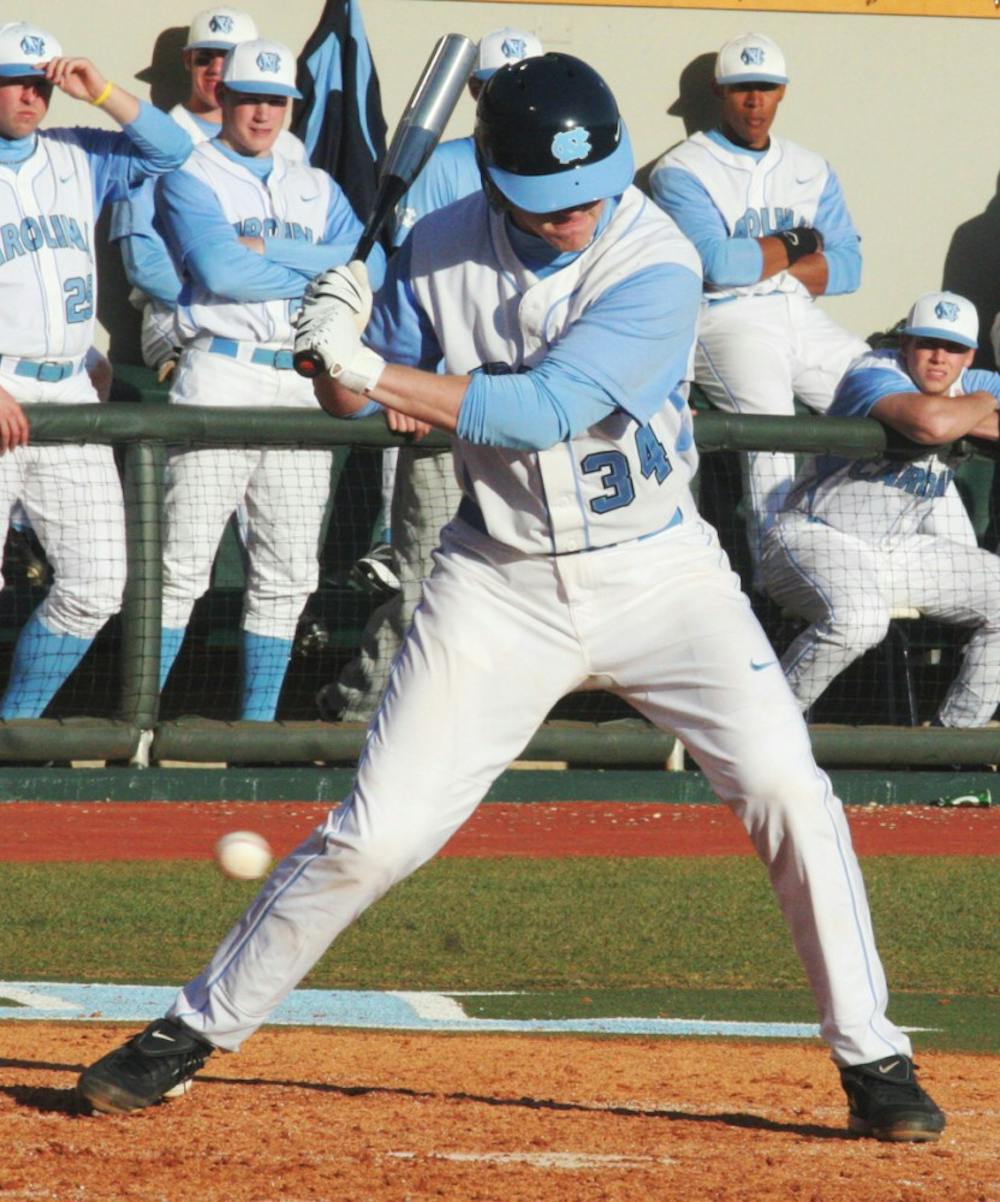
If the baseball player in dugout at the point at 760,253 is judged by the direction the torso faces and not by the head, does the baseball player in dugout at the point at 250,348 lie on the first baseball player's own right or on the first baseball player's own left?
on the first baseball player's own right

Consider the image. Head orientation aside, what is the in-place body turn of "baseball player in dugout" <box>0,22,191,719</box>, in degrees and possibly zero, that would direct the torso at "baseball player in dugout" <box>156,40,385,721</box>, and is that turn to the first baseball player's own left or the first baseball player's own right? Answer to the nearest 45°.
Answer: approximately 90° to the first baseball player's own left

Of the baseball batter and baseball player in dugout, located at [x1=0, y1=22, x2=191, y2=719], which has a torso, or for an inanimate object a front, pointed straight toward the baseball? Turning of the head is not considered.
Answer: the baseball player in dugout

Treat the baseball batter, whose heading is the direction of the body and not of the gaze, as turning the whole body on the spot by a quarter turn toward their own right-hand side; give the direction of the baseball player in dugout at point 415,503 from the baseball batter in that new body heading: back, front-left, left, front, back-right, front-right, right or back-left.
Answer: right

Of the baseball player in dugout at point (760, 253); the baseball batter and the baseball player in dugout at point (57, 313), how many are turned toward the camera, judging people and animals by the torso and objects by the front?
3

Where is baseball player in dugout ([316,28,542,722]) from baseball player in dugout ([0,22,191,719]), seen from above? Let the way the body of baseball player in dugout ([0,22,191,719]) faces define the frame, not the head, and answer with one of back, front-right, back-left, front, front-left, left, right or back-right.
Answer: left

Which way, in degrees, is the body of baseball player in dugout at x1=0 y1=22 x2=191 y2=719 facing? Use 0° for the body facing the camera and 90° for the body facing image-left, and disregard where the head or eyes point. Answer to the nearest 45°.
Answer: approximately 0°
